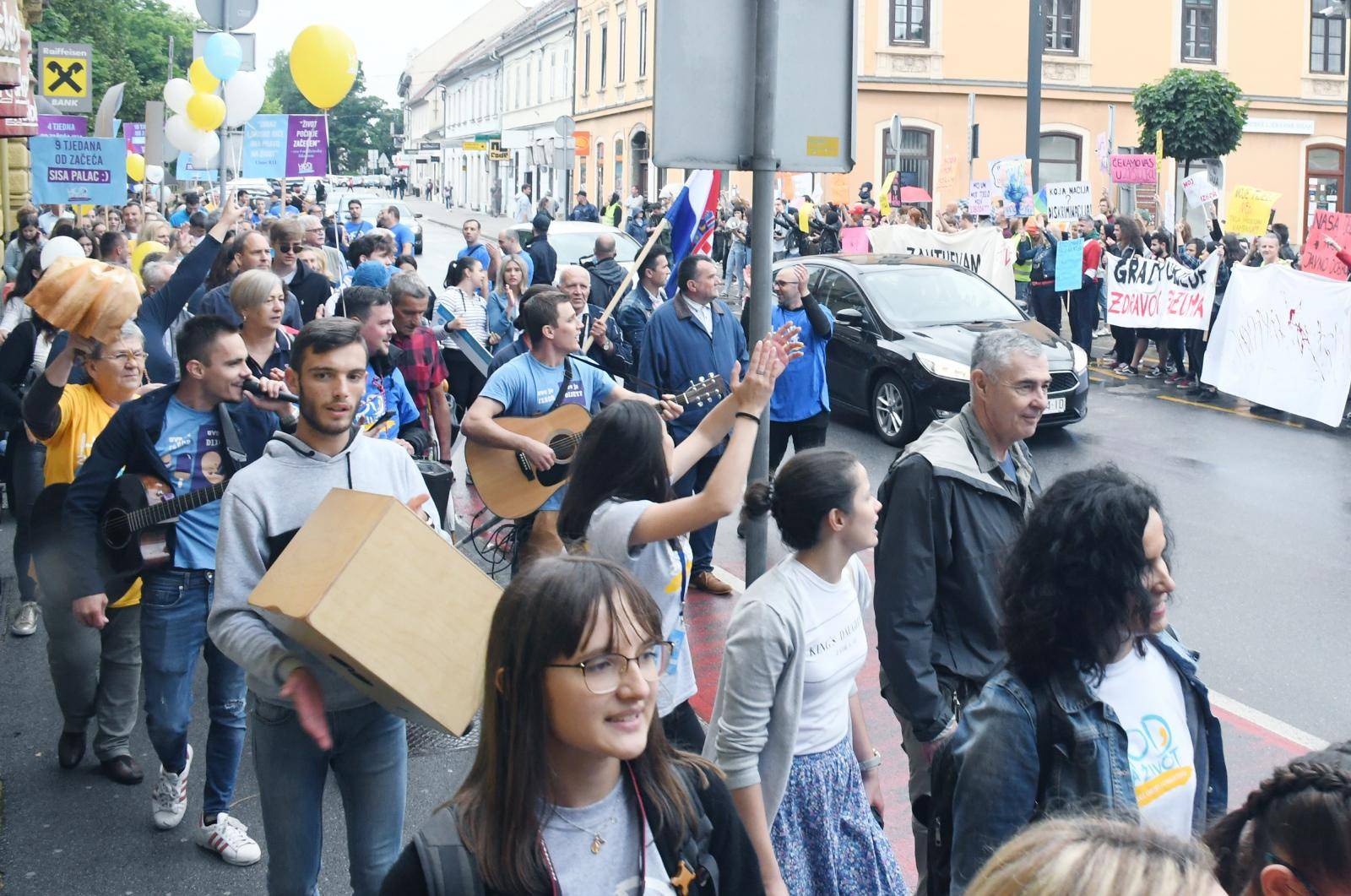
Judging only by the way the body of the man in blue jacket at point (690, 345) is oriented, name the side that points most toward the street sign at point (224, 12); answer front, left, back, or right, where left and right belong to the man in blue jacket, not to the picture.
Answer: back

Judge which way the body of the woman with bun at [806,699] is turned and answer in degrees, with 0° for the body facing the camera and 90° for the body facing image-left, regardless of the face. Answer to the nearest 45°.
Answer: approximately 315°

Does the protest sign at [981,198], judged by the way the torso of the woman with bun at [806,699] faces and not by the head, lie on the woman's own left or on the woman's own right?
on the woman's own left

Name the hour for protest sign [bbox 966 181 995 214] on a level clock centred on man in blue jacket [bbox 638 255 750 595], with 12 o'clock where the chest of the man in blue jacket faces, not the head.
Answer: The protest sign is roughly at 8 o'clock from the man in blue jacket.

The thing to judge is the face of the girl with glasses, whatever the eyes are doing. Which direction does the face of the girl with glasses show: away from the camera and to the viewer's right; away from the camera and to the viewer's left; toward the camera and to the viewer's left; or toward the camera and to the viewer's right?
toward the camera and to the viewer's right

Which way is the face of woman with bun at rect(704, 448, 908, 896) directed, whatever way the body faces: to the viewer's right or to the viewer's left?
to the viewer's right

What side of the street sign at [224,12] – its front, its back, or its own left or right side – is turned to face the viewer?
back

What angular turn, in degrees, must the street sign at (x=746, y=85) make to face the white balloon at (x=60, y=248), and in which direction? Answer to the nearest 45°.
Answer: approximately 45° to its left

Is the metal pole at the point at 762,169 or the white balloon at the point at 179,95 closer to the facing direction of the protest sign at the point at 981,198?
the metal pole

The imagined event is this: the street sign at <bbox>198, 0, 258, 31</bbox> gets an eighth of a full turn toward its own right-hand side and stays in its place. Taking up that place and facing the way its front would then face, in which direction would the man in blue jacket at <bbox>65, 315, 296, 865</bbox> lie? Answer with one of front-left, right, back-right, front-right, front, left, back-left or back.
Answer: back-right
